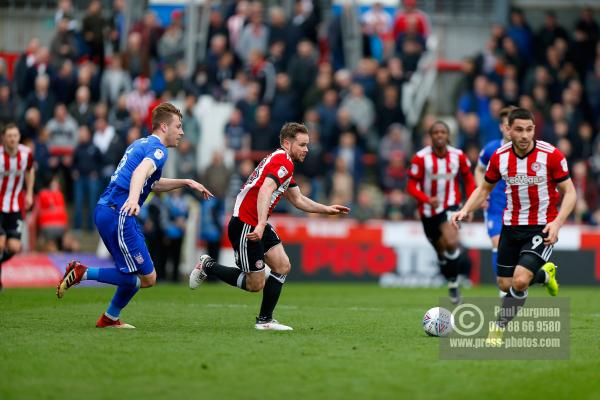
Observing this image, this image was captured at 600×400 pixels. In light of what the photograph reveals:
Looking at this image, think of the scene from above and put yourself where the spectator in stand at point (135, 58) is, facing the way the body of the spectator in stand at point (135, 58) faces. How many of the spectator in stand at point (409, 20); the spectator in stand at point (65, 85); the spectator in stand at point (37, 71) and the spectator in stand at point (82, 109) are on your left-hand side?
1

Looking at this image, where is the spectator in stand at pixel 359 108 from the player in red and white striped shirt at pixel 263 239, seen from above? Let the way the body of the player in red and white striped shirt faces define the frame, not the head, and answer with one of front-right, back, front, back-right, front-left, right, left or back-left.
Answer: left

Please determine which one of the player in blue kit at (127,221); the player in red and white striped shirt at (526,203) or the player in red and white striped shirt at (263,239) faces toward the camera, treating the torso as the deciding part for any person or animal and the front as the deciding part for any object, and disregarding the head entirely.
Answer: the player in red and white striped shirt at (526,203)

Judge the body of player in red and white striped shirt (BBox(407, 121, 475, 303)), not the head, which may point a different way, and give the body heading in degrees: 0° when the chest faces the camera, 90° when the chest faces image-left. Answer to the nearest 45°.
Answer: approximately 0°

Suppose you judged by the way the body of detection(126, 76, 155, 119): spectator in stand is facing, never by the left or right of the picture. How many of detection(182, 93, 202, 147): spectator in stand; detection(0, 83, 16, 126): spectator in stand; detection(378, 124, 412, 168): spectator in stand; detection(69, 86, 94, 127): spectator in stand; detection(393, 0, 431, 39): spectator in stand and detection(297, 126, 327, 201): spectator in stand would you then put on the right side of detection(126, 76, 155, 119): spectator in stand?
2

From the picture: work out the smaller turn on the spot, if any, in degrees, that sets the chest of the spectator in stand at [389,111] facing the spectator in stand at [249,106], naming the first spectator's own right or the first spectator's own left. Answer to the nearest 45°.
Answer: approximately 90° to the first spectator's own right

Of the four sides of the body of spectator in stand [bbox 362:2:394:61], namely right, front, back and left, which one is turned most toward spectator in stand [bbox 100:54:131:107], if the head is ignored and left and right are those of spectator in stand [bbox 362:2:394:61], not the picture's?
right

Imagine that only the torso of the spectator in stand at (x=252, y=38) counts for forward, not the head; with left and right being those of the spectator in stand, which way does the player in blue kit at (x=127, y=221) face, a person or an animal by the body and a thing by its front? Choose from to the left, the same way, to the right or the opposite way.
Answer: to the left
